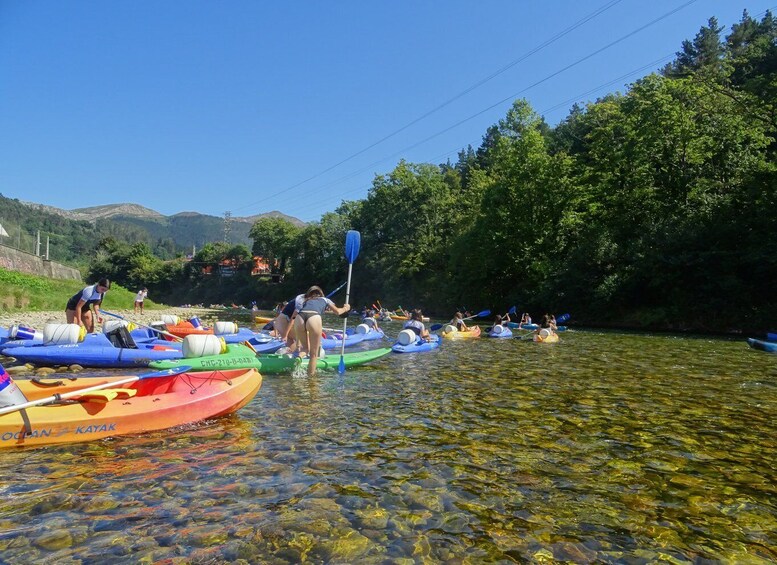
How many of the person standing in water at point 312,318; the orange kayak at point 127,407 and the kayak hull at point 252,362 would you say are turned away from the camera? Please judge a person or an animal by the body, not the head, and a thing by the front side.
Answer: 1

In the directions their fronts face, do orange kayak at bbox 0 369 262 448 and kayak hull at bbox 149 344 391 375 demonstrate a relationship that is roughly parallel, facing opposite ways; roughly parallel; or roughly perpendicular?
roughly parallel

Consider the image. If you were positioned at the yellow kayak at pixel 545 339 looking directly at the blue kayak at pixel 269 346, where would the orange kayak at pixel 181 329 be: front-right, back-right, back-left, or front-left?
front-right

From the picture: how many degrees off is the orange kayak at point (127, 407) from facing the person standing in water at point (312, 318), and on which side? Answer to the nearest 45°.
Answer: approximately 45° to its left

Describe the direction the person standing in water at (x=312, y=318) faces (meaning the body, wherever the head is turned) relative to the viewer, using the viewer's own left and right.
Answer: facing away from the viewer

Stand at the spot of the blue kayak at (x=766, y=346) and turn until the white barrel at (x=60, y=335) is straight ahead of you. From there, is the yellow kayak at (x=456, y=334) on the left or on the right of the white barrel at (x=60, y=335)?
right

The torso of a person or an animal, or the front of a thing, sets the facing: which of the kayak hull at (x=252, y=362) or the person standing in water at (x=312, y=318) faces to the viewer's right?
the kayak hull

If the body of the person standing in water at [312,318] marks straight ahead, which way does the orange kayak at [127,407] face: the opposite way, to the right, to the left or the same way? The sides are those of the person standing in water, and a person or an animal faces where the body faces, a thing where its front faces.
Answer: to the right

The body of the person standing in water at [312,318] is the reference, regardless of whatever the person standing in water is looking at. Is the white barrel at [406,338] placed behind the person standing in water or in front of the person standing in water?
in front

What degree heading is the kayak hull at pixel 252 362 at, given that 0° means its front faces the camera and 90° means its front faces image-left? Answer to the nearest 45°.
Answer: approximately 270°

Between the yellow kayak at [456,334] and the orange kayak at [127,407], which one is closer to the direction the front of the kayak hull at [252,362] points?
the yellow kayak

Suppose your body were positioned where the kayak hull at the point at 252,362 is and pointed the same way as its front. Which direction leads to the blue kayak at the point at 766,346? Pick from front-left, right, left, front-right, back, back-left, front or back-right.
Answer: front

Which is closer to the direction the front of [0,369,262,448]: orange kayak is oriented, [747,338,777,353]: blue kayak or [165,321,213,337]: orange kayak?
the blue kayak

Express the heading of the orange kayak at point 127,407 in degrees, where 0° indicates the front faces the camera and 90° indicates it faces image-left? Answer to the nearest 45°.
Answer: approximately 270°
